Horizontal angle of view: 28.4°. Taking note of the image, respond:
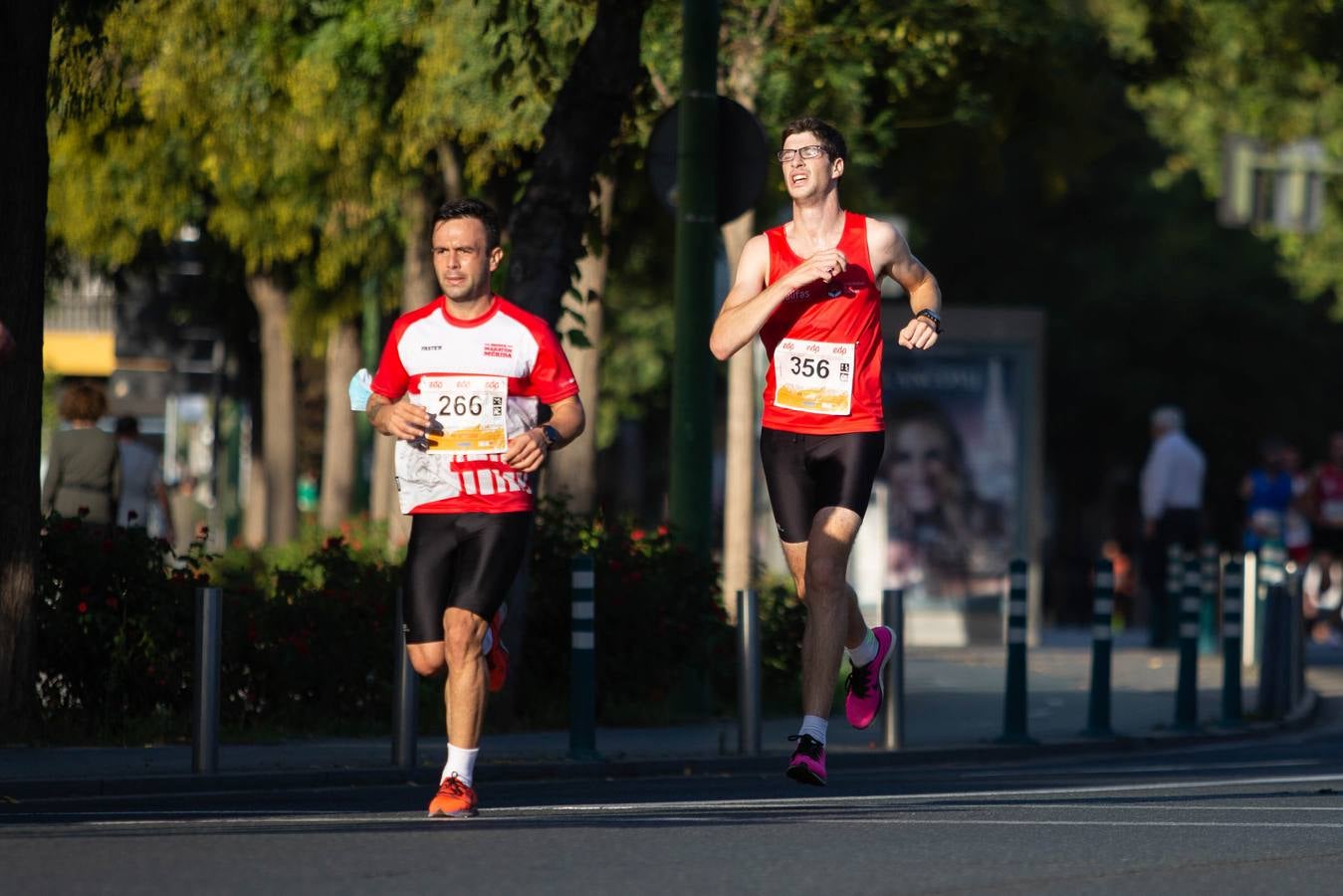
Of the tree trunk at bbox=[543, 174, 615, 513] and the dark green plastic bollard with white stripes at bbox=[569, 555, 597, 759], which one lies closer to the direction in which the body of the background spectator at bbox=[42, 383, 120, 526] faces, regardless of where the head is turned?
the tree trunk

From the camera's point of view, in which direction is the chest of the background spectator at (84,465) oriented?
away from the camera

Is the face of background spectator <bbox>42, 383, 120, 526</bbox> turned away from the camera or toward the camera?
away from the camera

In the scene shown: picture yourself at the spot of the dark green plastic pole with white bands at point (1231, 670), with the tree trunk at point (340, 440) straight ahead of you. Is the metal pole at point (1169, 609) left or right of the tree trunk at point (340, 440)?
right

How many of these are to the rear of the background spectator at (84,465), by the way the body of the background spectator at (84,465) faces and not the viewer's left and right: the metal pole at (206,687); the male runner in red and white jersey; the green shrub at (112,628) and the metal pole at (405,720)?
4

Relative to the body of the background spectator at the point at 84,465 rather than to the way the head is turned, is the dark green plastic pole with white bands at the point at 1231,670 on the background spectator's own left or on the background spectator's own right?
on the background spectator's own right

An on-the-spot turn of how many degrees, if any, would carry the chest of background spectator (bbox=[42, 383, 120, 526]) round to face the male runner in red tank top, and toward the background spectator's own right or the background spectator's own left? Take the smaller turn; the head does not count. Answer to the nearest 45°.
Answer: approximately 180°

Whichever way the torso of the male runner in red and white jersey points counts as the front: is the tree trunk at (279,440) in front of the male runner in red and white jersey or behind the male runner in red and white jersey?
behind

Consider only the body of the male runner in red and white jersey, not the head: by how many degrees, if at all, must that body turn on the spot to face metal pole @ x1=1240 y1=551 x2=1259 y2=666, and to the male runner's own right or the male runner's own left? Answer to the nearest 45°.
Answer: approximately 135° to the male runner's own left

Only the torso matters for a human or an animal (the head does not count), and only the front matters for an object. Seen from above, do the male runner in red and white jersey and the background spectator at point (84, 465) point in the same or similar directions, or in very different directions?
very different directions

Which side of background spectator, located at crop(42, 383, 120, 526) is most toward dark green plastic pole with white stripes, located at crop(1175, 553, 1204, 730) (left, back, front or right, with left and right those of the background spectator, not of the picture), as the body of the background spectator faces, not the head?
right

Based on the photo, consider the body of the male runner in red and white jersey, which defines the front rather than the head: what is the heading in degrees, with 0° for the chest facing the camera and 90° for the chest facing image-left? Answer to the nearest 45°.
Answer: approximately 0°

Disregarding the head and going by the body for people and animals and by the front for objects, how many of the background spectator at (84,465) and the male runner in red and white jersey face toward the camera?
1
